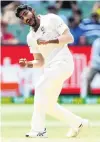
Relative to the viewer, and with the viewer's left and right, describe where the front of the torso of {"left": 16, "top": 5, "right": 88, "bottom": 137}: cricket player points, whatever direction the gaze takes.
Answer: facing the viewer and to the left of the viewer

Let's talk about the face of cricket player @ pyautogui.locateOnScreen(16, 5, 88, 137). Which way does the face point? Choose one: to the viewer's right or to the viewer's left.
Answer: to the viewer's left

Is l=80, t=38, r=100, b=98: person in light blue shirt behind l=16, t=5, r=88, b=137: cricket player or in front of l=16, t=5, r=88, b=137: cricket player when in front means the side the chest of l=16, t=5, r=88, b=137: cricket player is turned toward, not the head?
behind
